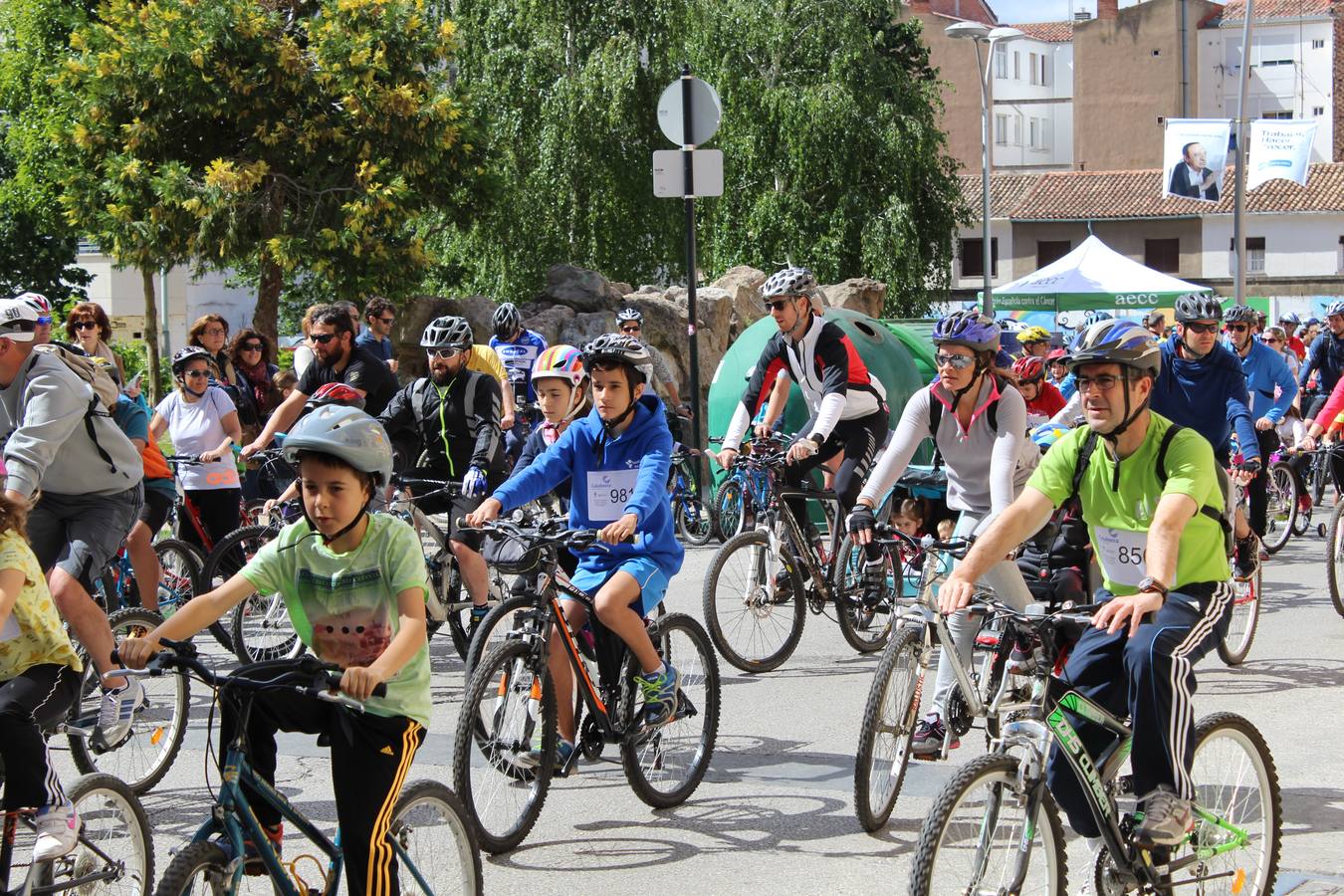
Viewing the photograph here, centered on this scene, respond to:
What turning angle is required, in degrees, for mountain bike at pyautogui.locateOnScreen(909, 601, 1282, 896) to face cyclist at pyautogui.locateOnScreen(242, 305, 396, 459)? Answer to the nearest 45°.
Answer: approximately 90° to its right

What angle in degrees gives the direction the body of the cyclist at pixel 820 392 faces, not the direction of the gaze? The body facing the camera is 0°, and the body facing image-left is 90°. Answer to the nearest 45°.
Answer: approximately 45°

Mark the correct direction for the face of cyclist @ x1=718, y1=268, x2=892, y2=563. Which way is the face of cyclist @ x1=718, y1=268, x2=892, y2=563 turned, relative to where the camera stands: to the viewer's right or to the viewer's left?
to the viewer's left

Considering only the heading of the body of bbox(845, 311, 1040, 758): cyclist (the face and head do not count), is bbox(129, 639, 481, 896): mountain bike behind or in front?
in front

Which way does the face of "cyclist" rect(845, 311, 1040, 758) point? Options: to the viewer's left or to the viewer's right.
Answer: to the viewer's left

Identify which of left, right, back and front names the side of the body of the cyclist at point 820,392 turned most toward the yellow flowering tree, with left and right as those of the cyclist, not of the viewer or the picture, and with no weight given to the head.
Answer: right

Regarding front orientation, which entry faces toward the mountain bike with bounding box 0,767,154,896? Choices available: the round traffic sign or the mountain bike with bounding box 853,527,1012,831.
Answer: the mountain bike with bounding box 853,527,1012,831

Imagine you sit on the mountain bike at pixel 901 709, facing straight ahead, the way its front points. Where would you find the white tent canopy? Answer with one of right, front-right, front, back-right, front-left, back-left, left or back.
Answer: back-right
